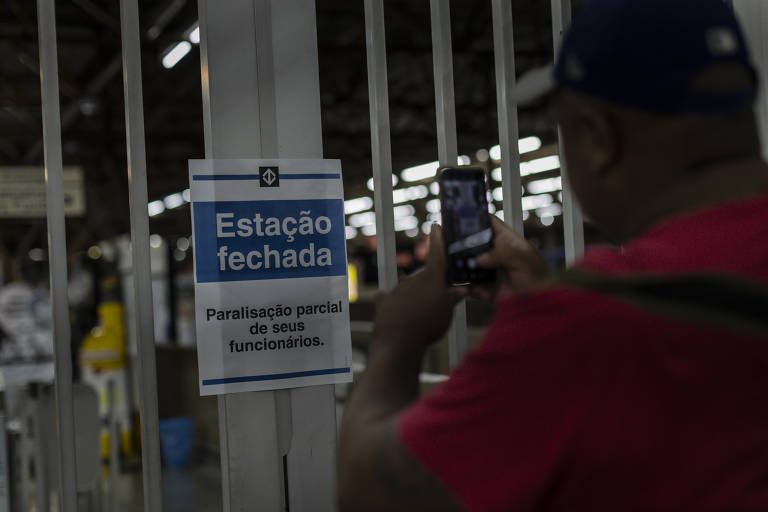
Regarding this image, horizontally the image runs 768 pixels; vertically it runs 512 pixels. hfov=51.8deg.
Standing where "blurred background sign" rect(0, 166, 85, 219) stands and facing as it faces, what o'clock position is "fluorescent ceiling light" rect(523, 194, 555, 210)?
The fluorescent ceiling light is roughly at 8 o'clock from the blurred background sign.

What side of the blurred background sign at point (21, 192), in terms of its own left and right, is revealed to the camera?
front

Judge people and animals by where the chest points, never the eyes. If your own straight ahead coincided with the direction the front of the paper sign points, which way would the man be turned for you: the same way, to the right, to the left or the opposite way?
the opposite way

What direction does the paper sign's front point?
toward the camera

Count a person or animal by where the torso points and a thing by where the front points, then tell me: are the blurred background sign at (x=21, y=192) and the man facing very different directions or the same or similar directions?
very different directions

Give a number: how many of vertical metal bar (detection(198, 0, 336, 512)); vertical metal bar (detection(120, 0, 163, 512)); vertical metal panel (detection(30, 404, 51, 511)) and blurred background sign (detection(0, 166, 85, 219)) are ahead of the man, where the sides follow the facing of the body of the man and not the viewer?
4

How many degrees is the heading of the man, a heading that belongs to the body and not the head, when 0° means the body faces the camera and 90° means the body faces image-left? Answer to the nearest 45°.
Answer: approximately 135°

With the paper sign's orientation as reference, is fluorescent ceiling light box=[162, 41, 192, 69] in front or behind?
behind

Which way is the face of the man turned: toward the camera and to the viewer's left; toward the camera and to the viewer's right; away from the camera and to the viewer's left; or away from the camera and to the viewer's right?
away from the camera and to the viewer's left

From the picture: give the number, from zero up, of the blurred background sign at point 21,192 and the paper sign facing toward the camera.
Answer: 2

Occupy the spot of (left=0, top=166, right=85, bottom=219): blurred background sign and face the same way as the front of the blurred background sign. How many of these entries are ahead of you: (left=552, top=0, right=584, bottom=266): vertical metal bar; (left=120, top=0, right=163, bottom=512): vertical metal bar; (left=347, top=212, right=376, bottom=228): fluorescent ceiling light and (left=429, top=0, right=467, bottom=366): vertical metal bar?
3

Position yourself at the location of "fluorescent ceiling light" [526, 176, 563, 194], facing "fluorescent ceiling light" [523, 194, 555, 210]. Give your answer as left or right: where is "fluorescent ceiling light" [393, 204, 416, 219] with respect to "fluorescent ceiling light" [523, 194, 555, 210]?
left

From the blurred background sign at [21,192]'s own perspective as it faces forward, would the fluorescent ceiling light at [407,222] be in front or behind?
behind
